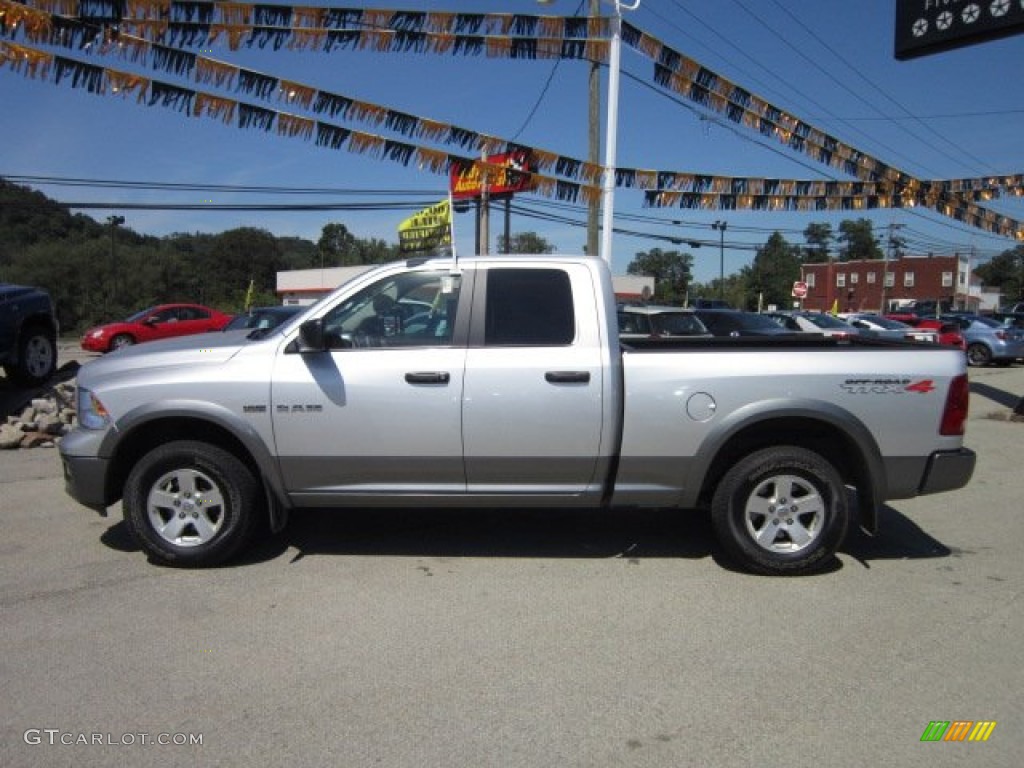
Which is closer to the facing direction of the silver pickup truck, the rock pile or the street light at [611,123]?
the rock pile

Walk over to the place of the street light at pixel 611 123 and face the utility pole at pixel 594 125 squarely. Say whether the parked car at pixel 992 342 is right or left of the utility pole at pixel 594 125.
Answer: right

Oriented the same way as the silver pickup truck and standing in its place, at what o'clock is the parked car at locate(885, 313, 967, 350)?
The parked car is roughly at 4 o'clock from the silver pickup truck.

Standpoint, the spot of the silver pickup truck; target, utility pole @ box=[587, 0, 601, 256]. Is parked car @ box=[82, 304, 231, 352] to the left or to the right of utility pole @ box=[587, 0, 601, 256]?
left

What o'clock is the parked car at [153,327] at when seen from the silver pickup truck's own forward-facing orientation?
The parked car is roughly at 2 o'clock from the silver pickup truck.

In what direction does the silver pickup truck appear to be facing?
to the viewer's left

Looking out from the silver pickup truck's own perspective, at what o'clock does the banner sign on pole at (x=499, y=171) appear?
The banner sign on pole is roughly at 3 o'clock from the silver pickup truck.

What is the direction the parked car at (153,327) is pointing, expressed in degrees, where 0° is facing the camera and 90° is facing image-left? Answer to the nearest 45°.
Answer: approximately 45°
